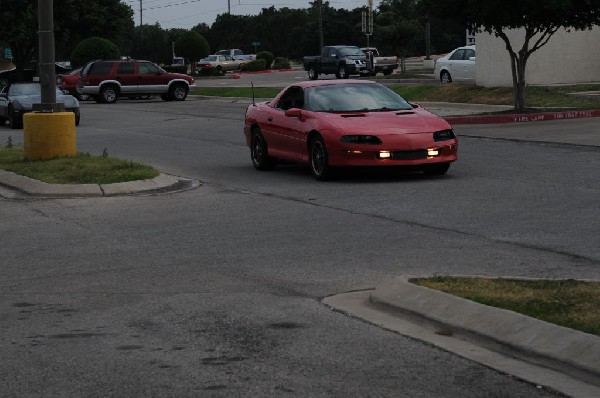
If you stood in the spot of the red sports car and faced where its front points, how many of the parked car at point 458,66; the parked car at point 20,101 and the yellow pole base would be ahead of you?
0

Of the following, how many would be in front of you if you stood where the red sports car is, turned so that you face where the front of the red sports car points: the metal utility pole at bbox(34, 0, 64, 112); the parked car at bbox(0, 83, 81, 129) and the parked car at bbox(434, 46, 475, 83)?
0

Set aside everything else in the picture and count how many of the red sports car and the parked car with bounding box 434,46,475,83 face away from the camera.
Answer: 0

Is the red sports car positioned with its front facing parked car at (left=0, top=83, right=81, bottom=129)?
no

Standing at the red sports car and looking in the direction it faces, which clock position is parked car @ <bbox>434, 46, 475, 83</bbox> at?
The parked car is roughly at 8 o'clock from the red sports car.

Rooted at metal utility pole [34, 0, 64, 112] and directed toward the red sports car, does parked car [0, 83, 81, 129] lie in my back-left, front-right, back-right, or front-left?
back-left

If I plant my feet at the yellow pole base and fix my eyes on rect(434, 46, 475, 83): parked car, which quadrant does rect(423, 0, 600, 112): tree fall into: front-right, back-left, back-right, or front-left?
front-right

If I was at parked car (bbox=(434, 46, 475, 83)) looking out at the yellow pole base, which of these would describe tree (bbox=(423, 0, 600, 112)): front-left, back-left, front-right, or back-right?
front-left

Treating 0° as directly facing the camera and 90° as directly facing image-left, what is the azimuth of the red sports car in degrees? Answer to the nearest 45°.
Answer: approximately 315°

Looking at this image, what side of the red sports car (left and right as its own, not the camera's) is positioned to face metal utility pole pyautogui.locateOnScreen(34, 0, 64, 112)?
back

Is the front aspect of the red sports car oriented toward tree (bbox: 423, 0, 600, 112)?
no
